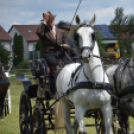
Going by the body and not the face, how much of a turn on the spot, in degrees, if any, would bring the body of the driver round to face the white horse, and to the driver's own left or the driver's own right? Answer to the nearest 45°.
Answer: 0° — they already face it

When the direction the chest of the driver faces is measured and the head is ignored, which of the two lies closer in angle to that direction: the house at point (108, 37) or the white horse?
the white horse

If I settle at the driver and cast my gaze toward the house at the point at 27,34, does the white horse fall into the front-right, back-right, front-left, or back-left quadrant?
back-right

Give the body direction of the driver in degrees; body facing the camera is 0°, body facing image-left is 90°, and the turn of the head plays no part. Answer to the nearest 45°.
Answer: approximately 315°

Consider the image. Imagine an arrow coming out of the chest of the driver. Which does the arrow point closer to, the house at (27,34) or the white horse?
the white horse

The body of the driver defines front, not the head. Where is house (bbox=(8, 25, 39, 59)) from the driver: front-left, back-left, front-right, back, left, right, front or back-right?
back-left

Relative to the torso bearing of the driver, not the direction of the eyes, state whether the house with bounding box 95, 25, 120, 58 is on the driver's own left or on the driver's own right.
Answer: on the driver's own left
